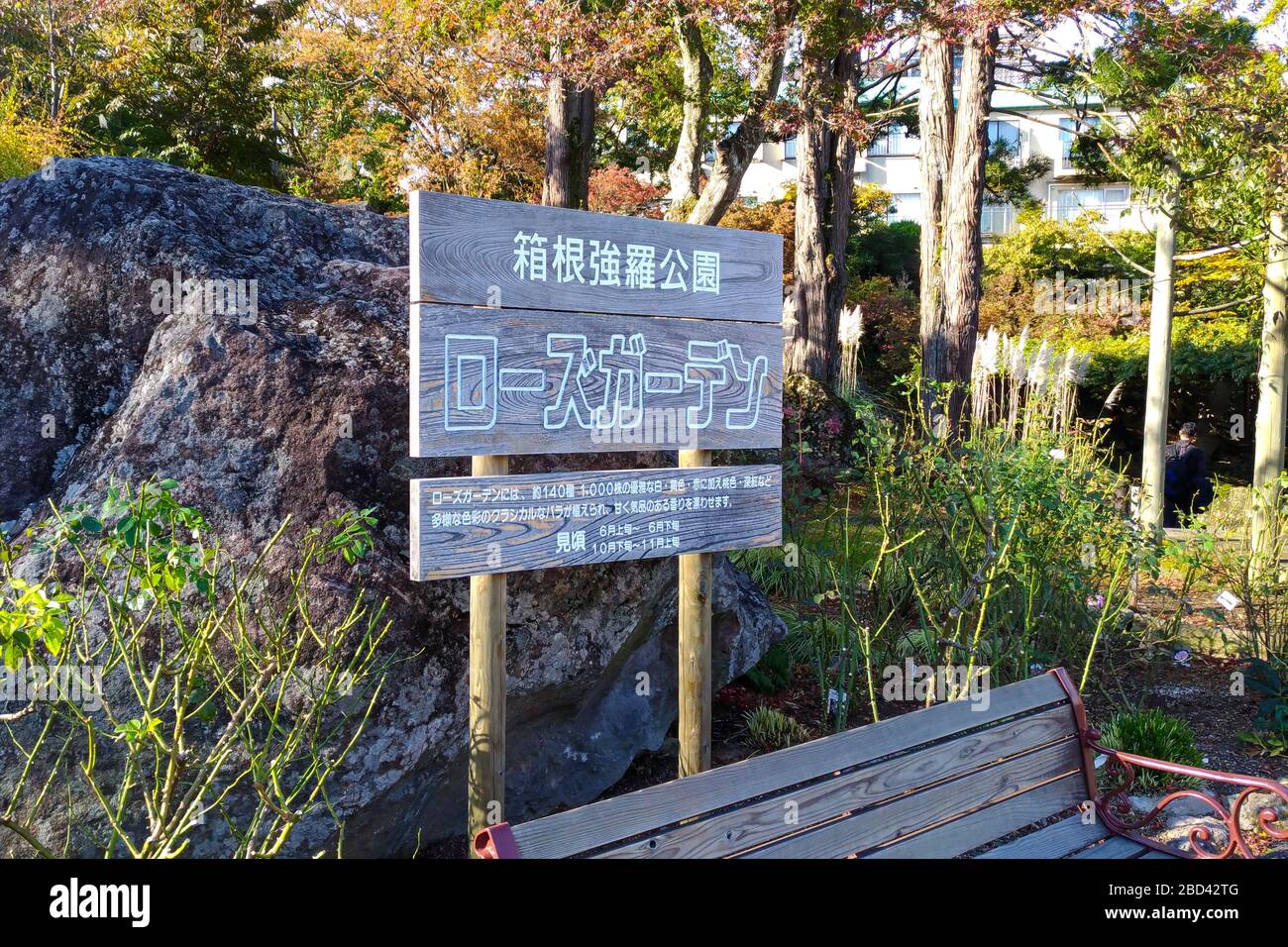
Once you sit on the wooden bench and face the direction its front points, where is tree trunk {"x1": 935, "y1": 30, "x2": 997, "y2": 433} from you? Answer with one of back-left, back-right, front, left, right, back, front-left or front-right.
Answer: back-left

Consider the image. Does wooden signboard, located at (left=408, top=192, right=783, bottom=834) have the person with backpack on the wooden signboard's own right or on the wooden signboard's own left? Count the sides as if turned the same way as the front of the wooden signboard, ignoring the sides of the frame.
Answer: on the wooden signboard's own left

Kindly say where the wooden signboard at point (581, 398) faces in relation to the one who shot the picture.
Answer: facing the viewer and to the right of the viewer

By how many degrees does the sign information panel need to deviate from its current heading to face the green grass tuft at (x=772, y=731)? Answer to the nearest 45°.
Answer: approximately 90° to its left

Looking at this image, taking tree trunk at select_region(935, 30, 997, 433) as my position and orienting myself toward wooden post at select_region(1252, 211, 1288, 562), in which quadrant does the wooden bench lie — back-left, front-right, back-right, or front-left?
front-right

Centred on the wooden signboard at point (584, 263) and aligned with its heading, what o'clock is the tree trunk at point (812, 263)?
The tree trunk is roughly at 8 o'clock from the wooden signboard.

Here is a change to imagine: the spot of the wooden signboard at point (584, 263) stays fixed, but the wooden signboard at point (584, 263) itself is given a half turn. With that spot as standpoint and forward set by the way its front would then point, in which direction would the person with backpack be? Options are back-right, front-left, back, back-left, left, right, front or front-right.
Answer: right

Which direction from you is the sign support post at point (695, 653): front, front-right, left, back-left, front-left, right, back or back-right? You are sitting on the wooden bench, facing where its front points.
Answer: back

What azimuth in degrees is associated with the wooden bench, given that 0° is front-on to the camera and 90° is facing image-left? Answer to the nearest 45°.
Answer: approximately 315°

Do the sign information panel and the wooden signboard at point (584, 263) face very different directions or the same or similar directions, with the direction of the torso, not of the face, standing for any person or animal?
same or similar directions

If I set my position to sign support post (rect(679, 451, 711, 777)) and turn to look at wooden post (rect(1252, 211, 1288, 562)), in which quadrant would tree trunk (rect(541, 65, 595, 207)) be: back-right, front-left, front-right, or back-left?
front-left

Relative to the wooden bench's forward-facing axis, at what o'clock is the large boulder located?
The large boulder is roughly at 5 o'clock from the wooden bench.

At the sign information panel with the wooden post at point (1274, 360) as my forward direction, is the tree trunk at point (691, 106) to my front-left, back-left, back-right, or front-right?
front-left

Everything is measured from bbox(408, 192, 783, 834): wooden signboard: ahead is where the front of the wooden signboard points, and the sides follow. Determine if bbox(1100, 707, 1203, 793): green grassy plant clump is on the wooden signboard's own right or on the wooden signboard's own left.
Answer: on the wooden signboard's own left

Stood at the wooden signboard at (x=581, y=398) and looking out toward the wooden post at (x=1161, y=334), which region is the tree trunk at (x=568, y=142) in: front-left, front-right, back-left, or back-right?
front-left
